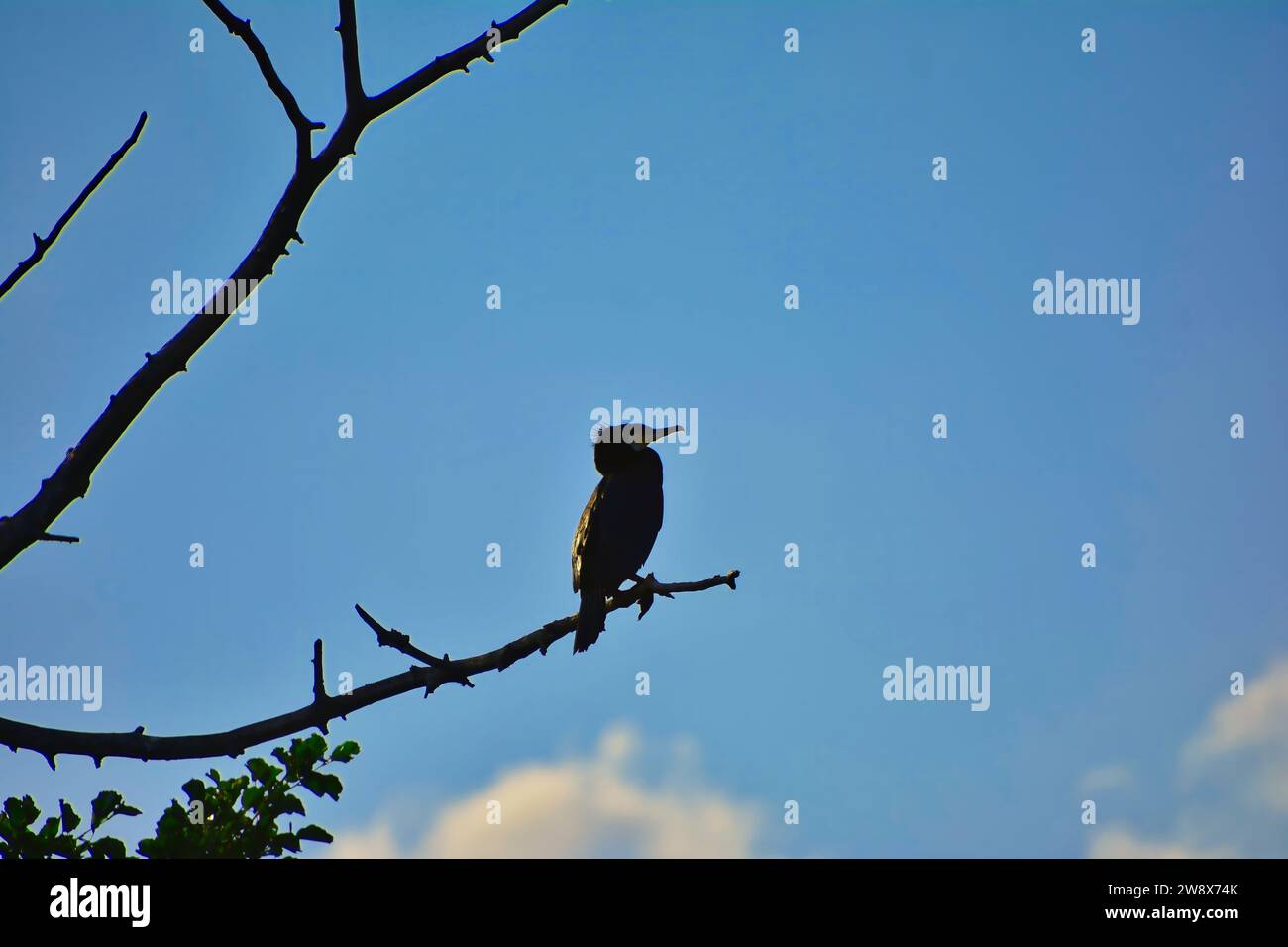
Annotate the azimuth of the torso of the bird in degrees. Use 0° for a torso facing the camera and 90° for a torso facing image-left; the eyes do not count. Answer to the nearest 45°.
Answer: approximately 270°
